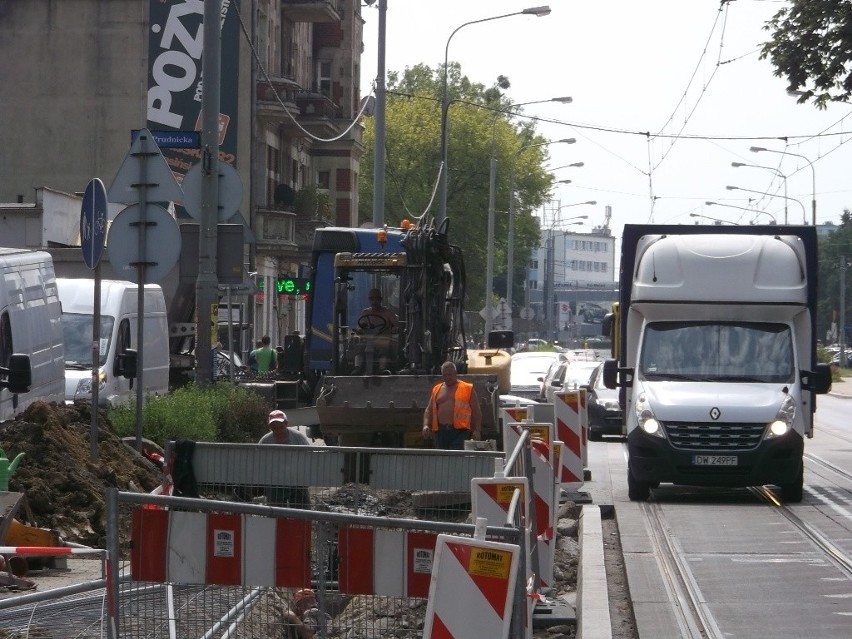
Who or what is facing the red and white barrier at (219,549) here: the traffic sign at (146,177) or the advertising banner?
the advertising banner

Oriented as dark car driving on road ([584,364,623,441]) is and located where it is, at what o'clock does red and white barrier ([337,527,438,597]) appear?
The red and white barrier is roughly at 12 o'clock from the dark car driving on road.

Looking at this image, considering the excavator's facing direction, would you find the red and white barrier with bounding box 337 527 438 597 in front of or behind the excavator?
in front

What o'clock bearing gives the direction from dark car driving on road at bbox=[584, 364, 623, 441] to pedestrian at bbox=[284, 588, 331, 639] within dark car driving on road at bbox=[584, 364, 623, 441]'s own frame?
The pedestrian is roughly at 12 o'clock from the dark car driving on road.

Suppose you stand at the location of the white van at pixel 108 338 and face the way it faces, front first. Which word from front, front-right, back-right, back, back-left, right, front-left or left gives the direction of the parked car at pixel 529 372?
back

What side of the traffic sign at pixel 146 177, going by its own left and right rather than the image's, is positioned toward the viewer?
back

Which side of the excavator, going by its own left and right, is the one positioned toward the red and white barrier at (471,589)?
front

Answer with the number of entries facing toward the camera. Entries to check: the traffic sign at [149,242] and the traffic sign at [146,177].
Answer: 0

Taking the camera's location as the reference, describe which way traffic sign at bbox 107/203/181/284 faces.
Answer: facing away from the viewer

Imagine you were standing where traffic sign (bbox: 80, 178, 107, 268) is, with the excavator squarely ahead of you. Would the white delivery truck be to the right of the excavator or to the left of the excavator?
right

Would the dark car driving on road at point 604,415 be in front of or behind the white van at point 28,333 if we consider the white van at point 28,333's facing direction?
behind

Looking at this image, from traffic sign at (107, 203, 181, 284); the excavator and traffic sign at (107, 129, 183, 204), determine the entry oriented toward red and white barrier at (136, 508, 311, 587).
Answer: the excavator

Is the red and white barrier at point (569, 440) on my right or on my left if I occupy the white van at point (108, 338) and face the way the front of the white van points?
on my left

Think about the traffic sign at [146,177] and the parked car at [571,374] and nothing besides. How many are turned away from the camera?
1
